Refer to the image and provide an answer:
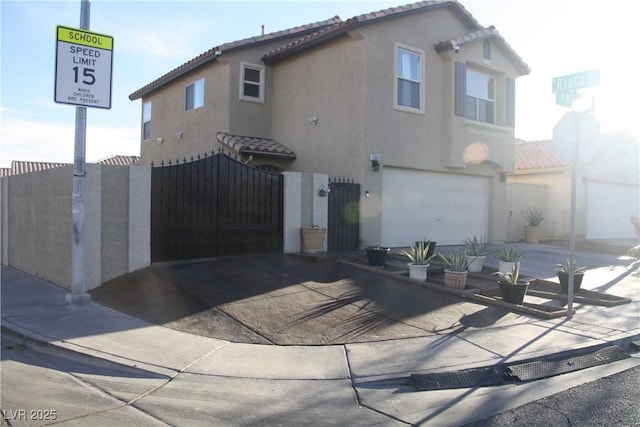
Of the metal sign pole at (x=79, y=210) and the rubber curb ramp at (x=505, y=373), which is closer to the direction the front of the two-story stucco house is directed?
the rubber curb ramp

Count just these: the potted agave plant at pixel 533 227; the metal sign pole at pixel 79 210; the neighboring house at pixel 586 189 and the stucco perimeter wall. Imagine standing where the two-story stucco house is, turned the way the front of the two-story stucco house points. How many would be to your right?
2

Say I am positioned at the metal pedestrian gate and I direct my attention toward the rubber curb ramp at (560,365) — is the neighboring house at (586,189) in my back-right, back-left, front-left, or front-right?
back-left

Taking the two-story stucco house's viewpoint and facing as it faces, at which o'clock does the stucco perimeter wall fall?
The stucco perimeter wall is roughly at 3 o'clock from the two-story stucco house.

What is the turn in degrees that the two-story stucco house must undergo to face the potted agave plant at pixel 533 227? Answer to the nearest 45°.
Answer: approximately 90° to its left

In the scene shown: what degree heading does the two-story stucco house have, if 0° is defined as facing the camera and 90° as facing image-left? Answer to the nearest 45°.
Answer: approximately 315°

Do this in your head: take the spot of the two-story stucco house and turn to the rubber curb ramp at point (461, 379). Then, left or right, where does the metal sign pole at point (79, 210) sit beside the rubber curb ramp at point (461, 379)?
right

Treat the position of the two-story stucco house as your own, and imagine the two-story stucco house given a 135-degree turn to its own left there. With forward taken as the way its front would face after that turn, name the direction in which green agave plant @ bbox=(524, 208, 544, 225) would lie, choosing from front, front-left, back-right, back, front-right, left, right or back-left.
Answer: front-right

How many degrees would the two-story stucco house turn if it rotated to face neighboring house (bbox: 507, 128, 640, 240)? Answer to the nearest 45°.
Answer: approximately 90° to its left
